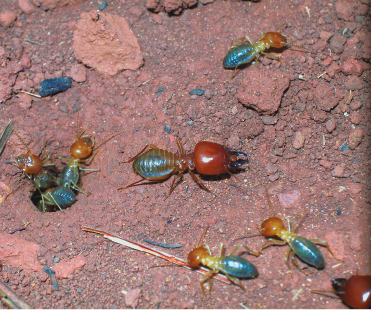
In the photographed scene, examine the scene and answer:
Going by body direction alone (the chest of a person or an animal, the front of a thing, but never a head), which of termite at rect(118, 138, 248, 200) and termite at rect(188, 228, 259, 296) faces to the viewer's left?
termite at rect(188, 228, 259, 296)

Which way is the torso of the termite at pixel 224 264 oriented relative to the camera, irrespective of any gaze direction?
to the viewer's left

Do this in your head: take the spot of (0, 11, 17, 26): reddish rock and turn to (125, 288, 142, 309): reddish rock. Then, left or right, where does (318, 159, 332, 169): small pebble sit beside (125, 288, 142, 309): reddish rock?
left

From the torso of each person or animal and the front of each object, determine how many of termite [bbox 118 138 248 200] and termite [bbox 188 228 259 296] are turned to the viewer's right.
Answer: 1

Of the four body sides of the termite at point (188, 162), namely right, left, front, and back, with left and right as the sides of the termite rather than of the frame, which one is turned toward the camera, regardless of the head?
right

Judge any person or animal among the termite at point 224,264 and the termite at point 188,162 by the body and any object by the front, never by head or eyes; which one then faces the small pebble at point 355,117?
the termite at point 188,162

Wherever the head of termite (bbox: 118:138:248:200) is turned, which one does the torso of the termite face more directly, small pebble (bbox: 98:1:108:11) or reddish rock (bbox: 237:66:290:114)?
the reddish rock

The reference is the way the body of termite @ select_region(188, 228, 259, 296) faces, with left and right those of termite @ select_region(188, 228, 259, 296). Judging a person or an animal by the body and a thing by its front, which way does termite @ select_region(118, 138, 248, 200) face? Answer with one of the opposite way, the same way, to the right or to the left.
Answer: the opposite way
